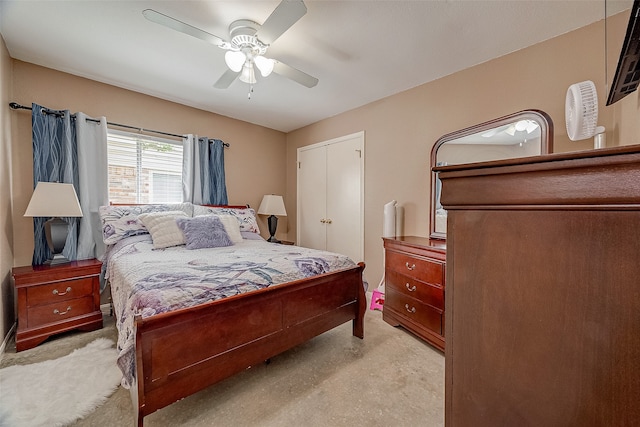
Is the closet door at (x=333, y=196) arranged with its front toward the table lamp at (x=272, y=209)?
no

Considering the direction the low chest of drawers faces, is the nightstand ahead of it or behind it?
ahead

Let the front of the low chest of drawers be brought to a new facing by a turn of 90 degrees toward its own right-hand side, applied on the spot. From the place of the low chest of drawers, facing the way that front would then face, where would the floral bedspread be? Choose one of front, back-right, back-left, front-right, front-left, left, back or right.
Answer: left

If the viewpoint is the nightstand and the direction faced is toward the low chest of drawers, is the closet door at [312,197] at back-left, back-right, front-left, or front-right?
front-left

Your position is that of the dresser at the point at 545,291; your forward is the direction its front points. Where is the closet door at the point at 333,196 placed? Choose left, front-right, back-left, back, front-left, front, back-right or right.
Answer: front-right

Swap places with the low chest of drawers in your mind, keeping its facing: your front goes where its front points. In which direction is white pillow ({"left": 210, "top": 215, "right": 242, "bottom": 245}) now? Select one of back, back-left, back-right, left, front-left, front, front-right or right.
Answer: front-right

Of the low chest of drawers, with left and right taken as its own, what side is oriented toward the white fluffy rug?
front

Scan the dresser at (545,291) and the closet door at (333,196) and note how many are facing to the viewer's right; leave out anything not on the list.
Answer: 0

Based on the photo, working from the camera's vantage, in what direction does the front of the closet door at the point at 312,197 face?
facing the viewer and to the left of the viewer

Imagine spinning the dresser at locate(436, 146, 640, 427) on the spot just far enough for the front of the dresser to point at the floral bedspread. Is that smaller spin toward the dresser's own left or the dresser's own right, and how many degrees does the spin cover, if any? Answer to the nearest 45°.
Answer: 0° — it already faces it

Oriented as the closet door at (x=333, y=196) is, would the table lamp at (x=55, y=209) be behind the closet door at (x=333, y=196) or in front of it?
in front

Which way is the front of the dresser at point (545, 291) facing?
to the viewer's left

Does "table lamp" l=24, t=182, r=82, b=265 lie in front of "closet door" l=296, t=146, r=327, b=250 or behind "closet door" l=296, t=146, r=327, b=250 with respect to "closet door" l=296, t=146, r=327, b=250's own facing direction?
in front

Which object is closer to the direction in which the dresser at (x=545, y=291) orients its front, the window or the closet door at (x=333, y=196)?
the window
